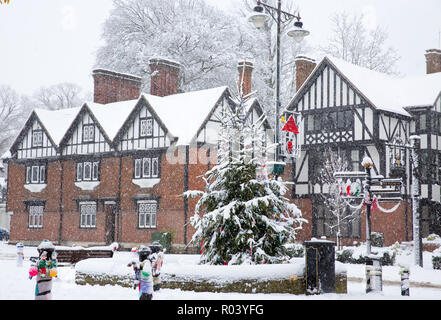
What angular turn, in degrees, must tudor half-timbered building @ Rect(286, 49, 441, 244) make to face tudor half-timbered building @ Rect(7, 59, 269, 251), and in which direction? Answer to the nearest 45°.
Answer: approximately 45° to its right

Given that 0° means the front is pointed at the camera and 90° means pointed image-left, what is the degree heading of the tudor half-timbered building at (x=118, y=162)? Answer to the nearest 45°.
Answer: approximately 45°

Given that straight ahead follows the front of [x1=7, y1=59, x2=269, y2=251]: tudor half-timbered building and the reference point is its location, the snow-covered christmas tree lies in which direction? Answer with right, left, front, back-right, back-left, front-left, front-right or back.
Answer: front-left

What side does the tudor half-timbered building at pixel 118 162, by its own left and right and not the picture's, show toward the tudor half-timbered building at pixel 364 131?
left

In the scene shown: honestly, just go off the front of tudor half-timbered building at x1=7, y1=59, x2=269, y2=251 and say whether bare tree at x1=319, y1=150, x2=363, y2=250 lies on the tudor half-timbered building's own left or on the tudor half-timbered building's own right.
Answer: on the tudor half-timbered building's own left

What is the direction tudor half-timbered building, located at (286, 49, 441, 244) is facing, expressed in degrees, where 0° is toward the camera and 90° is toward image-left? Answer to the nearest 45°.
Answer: approximately 45°

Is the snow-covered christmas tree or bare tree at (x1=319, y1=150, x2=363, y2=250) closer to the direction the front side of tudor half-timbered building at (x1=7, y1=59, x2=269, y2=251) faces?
the snow-covered christmas tree

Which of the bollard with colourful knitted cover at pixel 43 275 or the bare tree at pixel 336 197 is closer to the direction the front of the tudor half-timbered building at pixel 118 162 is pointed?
the bollard with colourful knitted cover
